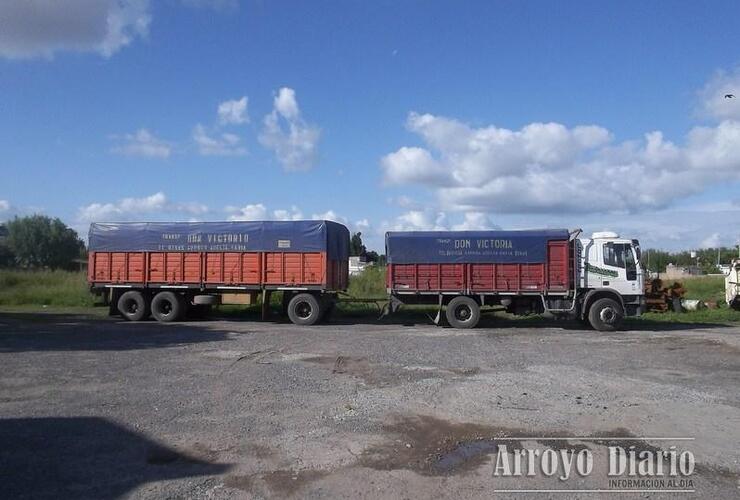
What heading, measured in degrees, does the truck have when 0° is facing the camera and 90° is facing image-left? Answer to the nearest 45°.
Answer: approximately 270°

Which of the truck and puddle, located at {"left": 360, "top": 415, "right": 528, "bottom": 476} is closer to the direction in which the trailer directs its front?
the truck

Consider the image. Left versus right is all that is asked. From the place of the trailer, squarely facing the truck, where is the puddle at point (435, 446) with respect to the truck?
right

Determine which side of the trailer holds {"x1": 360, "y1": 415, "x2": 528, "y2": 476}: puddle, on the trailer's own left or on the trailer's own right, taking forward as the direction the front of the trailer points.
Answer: on the trailer's own right

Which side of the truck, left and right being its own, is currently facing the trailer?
back

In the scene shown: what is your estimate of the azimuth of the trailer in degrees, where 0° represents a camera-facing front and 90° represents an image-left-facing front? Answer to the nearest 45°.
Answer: approximately 270°

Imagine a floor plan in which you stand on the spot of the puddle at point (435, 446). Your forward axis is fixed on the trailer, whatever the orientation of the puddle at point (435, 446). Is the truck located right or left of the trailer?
right

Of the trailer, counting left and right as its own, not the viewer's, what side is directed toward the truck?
front

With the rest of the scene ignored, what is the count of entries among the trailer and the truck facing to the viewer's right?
2

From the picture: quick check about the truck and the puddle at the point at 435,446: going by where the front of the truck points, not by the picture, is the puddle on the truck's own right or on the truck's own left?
on the truck's own right
